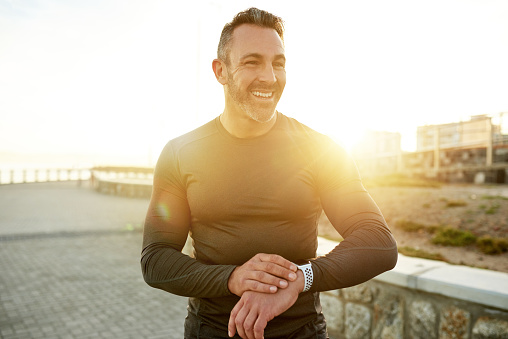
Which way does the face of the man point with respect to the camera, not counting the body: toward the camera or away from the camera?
toward the camera

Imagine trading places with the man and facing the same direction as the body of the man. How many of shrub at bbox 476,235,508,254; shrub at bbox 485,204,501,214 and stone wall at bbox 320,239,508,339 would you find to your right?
0

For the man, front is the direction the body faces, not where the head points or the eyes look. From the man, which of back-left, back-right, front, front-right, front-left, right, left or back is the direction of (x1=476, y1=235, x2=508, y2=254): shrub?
back-left

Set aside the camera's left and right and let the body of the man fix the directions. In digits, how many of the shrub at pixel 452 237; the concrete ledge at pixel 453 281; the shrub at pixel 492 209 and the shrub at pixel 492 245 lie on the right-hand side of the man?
0

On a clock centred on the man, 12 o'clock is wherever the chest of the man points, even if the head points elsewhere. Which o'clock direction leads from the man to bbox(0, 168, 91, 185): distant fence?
The distant fence is roughly at 5 o'clock from the man.

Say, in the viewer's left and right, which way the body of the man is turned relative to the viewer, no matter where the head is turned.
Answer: facing the viewer

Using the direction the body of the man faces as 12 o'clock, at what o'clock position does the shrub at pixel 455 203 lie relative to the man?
The shrub is roughly at 7 o'clock from the man.

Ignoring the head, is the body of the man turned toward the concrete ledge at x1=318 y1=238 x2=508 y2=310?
no

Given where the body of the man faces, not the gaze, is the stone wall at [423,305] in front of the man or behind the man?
behind

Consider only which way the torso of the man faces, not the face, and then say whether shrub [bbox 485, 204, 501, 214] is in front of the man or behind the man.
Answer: behind

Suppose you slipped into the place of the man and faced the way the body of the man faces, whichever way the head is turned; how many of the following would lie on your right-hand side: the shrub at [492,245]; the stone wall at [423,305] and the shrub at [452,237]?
0

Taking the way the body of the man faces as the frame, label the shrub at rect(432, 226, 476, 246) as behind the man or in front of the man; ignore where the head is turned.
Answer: behind

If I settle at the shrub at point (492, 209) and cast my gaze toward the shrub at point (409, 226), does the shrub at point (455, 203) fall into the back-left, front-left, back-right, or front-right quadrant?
front-right

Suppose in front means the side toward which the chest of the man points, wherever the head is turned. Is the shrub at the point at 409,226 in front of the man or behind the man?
behind

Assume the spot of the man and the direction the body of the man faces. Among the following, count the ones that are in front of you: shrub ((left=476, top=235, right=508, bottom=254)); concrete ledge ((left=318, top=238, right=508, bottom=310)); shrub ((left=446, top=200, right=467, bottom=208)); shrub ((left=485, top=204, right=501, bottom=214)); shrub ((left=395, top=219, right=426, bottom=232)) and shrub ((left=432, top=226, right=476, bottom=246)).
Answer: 0

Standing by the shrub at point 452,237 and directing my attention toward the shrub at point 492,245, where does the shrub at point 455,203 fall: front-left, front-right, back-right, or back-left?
back-left

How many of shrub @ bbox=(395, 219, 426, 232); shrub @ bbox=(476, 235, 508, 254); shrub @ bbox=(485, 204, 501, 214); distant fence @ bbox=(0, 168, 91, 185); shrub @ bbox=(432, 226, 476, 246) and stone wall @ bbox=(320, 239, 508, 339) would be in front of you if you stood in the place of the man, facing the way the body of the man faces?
0
